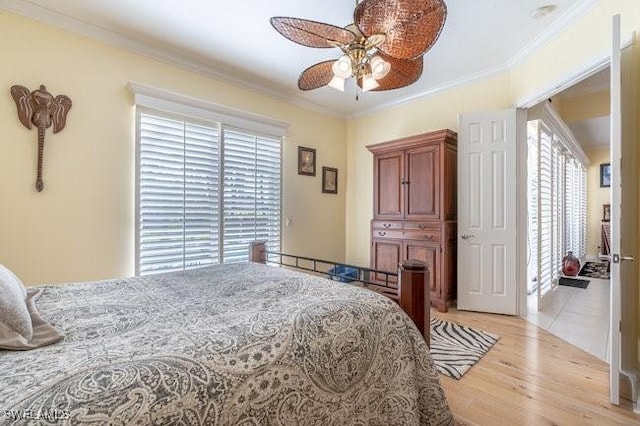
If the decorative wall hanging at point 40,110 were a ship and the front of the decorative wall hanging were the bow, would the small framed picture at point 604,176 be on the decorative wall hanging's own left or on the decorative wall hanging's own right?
on the decorative wall hanging's own left

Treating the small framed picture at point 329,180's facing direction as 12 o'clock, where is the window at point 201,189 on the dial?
The window is roughly at 3 o'clock from the small framed picture.

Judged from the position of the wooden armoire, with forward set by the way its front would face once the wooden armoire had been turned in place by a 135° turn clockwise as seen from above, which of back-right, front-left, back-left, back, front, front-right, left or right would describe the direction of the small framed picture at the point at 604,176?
front-right

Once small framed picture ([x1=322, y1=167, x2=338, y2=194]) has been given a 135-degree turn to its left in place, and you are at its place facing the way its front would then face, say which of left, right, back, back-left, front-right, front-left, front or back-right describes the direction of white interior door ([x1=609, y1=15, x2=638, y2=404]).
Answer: back-right

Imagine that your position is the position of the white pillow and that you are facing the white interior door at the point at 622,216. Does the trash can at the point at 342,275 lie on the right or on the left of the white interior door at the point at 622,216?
left

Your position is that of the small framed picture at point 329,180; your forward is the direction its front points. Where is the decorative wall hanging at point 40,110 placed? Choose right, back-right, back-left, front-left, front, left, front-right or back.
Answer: right

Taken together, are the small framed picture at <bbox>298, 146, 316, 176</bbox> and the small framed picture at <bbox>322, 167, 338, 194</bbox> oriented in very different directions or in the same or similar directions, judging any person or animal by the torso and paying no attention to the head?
same or similar directions

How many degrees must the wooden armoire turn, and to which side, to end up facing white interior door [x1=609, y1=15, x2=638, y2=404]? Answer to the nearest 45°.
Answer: approximately 90° to its left

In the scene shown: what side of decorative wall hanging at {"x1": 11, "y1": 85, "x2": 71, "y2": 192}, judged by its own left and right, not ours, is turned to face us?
front

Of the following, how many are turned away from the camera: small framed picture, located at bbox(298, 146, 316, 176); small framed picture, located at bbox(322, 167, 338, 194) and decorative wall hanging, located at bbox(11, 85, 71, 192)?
0

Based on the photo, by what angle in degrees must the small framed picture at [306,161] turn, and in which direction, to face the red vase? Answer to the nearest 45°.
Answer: approximately 45° to its left

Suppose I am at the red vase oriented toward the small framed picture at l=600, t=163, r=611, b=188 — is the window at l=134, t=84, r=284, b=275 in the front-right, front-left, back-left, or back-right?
back-left

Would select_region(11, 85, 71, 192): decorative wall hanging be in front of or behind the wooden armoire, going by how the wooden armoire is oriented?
in front

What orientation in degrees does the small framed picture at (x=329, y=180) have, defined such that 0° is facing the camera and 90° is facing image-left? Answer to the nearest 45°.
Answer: approximately 315°
